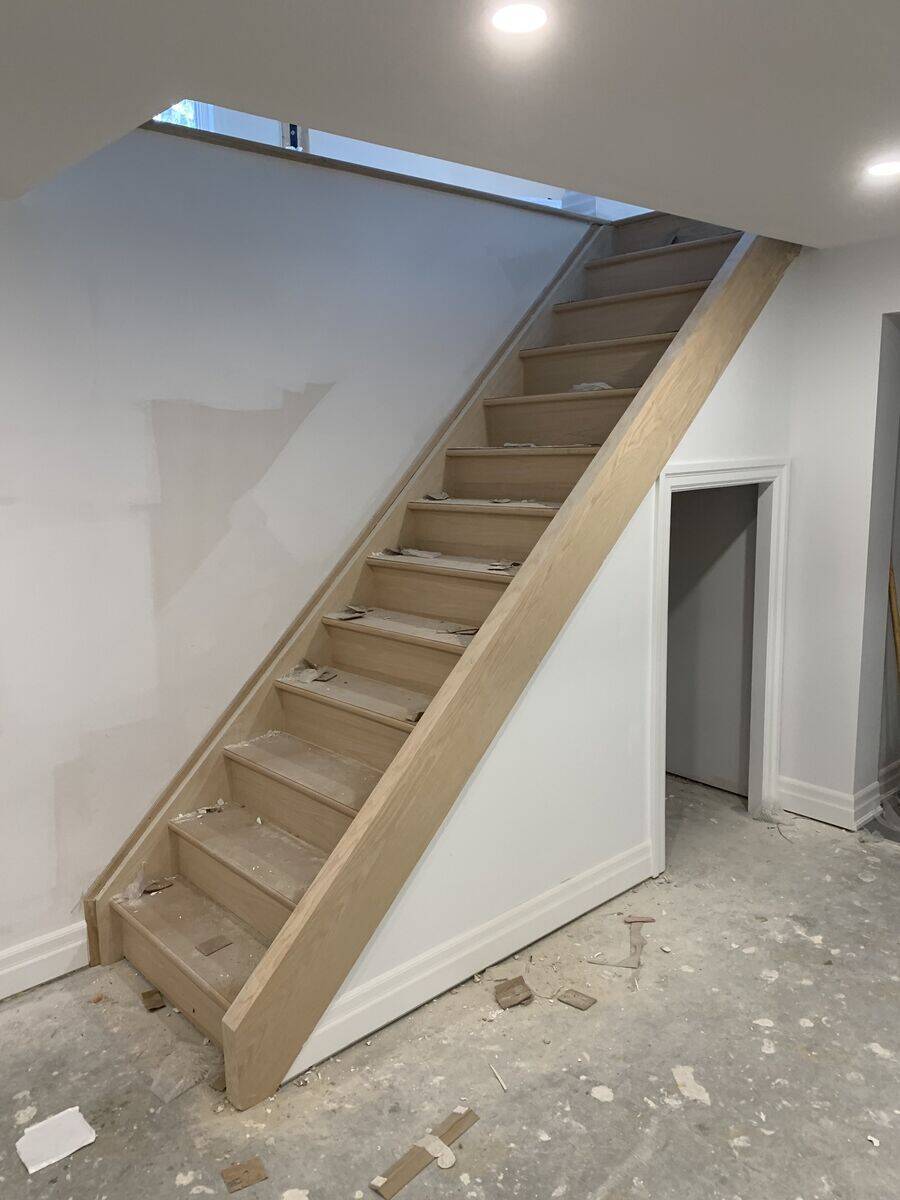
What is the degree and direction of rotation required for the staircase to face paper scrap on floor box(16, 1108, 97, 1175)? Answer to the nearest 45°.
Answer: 0° — it already faces it

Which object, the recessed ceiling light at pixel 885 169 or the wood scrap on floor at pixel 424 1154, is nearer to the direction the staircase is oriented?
the wood scrap on floor

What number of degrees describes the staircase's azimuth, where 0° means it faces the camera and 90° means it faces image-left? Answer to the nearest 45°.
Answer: approximately 45°

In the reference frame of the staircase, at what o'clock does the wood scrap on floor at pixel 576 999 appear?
The wood scrap on floor is roughly at 9 o'clock from the staircase.

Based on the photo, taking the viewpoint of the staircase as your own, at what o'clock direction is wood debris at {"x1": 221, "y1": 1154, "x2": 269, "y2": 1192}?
The wood debris is roughly at 11 o'clock from the staircase.

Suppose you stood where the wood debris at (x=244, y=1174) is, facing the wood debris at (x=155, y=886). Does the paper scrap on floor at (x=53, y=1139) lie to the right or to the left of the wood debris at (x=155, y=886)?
left

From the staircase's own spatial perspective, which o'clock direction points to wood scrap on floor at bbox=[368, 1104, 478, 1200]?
The wood scrap on floor is roughly at 10 o'clock from the staircase.

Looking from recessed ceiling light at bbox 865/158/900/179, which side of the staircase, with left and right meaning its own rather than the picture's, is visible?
left
